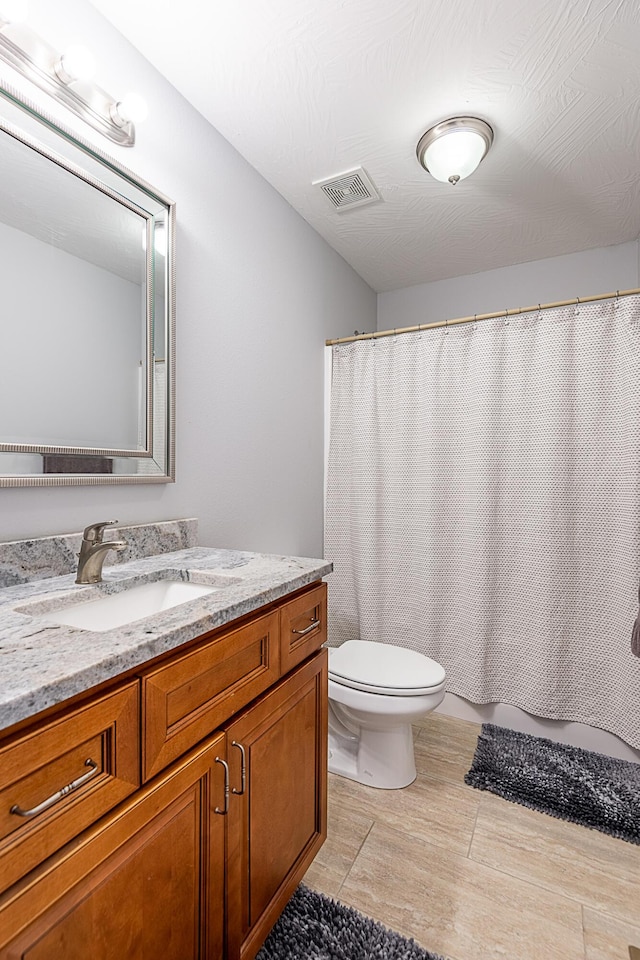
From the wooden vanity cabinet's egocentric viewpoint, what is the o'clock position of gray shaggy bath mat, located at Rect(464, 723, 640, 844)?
The gray shaggy bath mat is roughly at 10 o'clock from the wooden vanity cabinet.

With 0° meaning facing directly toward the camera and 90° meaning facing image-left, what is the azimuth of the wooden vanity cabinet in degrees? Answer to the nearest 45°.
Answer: approximately 315°

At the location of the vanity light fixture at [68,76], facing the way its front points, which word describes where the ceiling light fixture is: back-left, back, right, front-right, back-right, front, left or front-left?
front-left

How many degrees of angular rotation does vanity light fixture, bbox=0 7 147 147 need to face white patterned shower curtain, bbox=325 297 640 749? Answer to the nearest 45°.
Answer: approximately 45° to its left

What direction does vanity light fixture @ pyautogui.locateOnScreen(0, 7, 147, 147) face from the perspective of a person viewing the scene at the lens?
facing the viewer and to the right of the viewer

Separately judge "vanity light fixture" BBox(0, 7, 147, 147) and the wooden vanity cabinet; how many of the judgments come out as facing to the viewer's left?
0

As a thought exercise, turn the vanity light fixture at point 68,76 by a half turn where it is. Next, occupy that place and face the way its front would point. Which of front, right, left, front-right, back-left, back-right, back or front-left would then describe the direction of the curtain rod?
back-right
